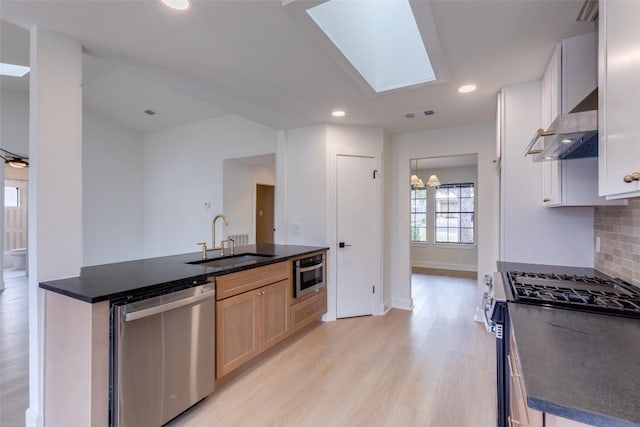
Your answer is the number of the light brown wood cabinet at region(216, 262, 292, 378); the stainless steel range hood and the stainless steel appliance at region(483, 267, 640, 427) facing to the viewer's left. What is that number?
2

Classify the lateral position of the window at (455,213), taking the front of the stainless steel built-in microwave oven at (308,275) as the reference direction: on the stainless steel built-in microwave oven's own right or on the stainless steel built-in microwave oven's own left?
on the stainless steel built-in microwave oven's own left

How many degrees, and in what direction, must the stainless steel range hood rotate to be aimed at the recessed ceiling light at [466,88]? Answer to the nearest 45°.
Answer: approximately 45° to its right

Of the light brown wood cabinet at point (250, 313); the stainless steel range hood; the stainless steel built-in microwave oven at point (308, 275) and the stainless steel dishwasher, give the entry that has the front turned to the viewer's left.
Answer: the stainless steel range hood

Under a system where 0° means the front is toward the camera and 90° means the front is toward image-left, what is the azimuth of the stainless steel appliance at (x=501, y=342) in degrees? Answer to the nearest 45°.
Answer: approximately 90°

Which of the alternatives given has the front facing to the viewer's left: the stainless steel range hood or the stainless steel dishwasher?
the stainless steel range hood

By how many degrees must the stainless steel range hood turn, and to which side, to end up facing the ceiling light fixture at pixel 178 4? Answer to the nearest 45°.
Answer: approximately 45° to its left

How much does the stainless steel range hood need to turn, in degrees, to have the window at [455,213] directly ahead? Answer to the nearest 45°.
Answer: approximately 90° to its right

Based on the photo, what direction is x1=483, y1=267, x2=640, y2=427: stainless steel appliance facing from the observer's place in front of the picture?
facing to the left of the viewer

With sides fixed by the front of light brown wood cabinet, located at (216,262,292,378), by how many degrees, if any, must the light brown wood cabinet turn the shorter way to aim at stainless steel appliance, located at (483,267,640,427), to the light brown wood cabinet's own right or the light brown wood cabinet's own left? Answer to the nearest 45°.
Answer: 0° — it already faces it

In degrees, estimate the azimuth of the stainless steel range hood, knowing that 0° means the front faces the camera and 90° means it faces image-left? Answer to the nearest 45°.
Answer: approximately 90°
